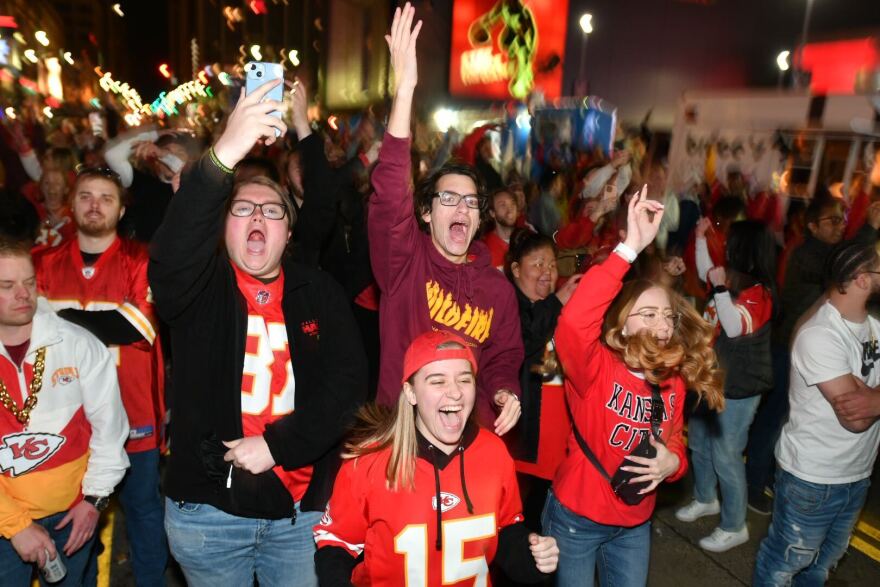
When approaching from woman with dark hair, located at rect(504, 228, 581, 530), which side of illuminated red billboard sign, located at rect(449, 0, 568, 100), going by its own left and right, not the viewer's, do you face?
front

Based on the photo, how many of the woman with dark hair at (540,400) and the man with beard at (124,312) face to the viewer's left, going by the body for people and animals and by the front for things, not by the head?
0

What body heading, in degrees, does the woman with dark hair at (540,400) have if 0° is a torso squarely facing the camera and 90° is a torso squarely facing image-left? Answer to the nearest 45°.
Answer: approximately 315°

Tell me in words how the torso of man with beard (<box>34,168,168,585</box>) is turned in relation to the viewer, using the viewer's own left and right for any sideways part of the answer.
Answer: facing the viewer

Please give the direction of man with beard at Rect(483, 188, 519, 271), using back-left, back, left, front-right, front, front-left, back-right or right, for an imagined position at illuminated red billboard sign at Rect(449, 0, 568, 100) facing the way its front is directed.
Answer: front

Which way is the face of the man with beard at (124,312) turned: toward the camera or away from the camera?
toward the camera

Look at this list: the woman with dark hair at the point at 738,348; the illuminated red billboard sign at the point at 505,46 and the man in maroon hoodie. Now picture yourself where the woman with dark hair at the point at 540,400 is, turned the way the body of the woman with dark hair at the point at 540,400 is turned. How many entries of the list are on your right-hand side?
1

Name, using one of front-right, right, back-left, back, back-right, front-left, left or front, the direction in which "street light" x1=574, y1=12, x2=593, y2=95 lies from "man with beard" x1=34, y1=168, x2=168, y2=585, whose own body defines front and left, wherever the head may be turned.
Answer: back-left

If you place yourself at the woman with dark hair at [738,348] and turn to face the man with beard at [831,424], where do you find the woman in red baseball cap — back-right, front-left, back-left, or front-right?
front-right
